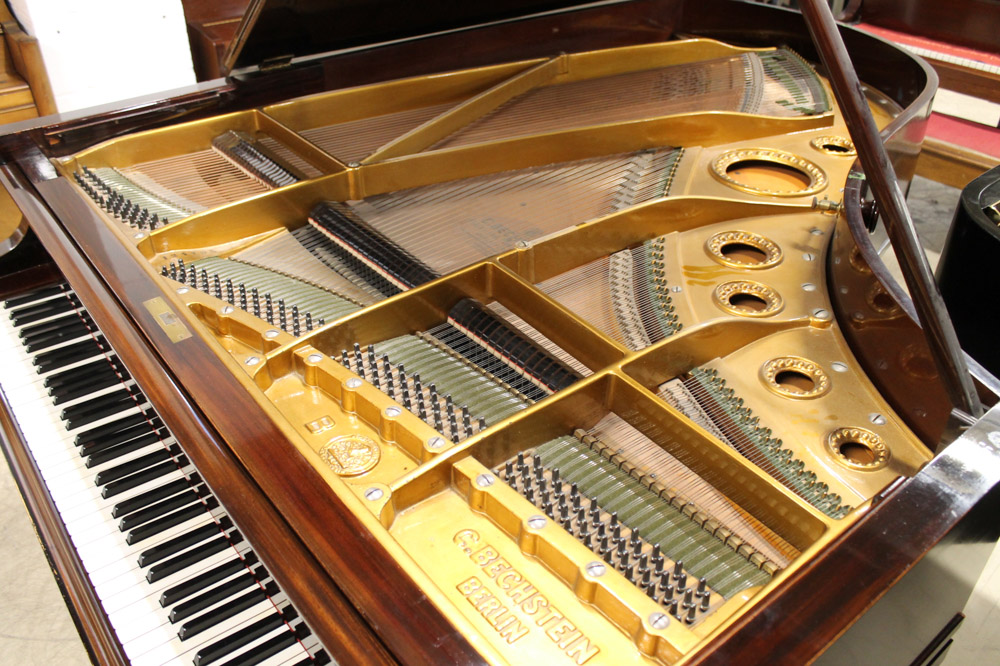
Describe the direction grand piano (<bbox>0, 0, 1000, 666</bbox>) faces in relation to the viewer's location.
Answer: facing the viewer and to the left of the viewer
